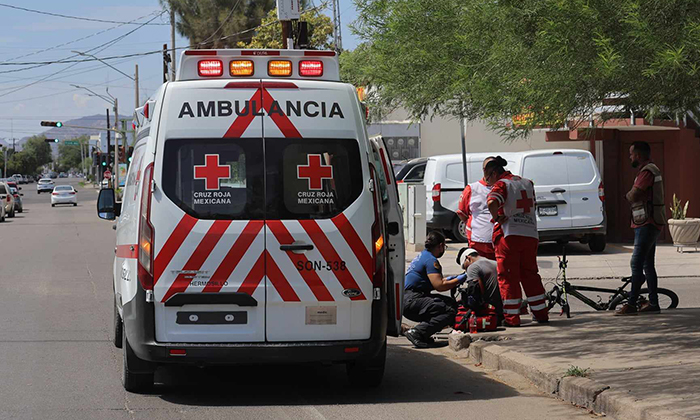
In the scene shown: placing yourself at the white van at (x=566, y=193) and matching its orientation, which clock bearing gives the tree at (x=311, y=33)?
The tree is roughly at 11 o'clock from the white van.

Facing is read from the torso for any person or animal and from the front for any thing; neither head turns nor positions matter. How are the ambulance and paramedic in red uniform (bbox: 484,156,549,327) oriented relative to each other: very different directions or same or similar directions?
same or similar directions

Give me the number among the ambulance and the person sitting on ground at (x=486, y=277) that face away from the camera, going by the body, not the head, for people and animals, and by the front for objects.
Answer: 1

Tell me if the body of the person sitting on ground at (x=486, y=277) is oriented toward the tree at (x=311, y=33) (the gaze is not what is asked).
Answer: no

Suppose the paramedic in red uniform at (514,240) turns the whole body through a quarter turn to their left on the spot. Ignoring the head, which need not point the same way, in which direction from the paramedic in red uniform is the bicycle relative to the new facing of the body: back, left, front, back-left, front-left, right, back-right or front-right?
back

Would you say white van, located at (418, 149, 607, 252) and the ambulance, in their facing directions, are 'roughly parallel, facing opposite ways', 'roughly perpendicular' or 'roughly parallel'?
roughly parallel

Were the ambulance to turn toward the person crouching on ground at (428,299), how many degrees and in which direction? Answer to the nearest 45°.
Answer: approximately 45° to its right

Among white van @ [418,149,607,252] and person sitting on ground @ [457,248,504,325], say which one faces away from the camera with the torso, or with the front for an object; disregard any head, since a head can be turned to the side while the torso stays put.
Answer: the white van

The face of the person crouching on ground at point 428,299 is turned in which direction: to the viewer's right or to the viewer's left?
to the viewer's right

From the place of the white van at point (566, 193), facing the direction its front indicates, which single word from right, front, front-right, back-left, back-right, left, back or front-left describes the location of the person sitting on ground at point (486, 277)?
back

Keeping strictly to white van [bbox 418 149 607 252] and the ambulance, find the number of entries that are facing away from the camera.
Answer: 2

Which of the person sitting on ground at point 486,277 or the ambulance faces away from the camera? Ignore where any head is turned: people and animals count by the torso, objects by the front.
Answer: the ambulance

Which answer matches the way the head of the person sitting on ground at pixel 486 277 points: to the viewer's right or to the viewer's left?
to the viewer's left

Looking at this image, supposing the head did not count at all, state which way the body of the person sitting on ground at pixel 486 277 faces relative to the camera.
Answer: to the viewer's left

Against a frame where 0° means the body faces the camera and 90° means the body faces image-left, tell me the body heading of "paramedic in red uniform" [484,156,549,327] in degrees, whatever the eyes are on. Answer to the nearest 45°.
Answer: approximately 135°

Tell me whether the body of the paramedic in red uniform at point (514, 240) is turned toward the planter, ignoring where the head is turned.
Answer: no

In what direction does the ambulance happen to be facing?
away from the camera

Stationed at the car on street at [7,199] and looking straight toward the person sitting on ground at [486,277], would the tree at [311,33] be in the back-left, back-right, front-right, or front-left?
front-left

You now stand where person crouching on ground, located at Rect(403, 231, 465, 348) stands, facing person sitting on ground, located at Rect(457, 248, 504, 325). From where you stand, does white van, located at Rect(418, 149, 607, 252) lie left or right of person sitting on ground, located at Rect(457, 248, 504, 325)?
left

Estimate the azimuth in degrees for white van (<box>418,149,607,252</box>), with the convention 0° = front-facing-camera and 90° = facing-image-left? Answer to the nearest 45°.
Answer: approximately 180°
